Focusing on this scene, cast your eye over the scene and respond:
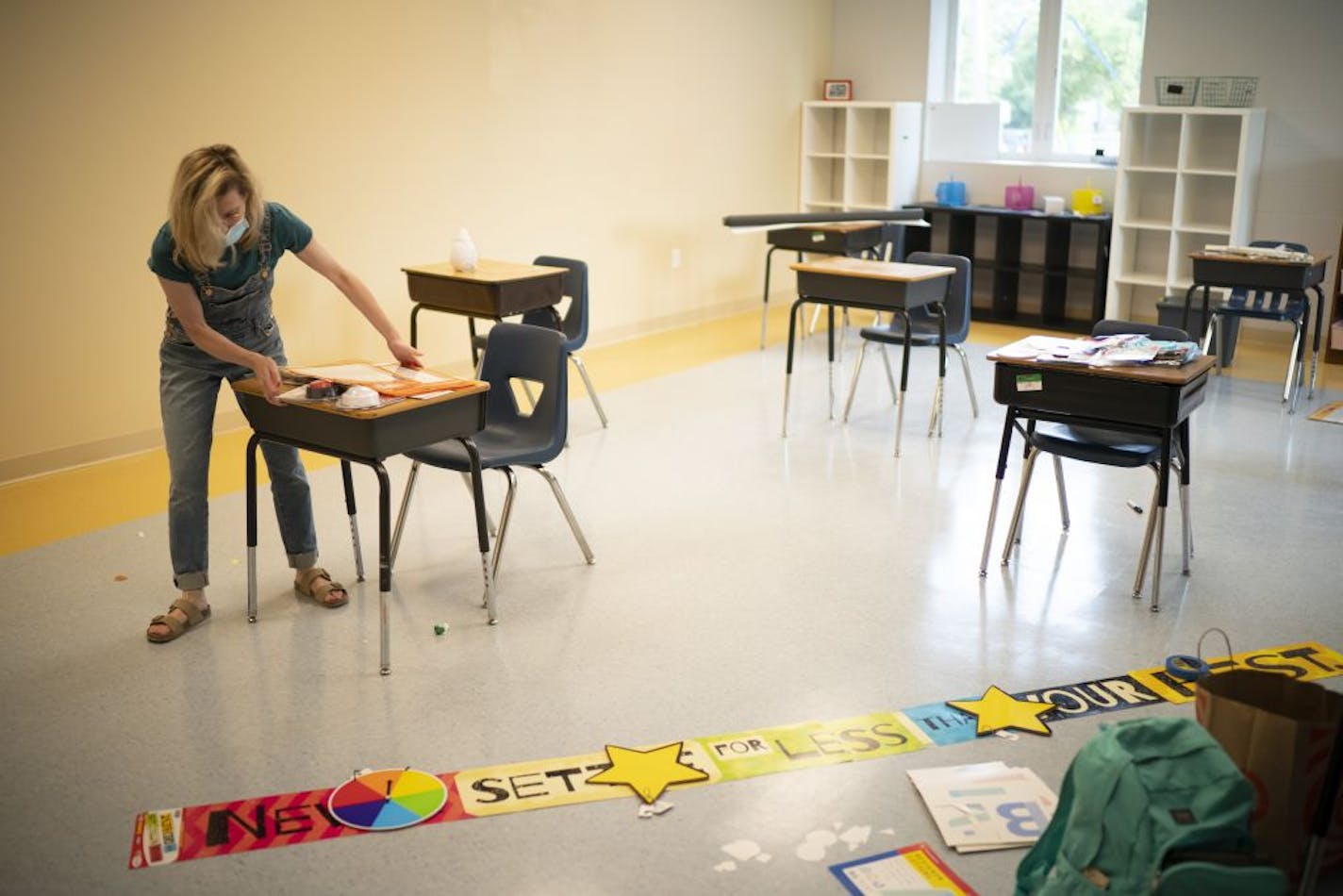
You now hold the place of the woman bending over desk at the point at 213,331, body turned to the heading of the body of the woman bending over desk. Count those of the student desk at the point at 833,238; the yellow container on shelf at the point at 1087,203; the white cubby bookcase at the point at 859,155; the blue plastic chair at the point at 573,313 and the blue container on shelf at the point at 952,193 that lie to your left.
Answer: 5

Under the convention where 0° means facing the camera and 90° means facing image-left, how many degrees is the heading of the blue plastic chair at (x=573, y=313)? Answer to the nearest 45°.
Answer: approximately 45°

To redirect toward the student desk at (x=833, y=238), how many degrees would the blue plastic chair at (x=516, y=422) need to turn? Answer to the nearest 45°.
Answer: approximately 180°

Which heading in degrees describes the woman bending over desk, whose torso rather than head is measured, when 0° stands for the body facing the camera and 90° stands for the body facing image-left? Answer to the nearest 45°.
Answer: approximately 315°

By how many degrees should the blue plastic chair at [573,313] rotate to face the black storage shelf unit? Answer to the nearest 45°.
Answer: approximately 180°

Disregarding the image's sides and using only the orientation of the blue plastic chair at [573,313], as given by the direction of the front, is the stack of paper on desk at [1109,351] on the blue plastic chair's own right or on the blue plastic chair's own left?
on the blue plastic chair's own left

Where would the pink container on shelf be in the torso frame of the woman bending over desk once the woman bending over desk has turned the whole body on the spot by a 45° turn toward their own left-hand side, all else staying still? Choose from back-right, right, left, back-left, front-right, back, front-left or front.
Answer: front-left

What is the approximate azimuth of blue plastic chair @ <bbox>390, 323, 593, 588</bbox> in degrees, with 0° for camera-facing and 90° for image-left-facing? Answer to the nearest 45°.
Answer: approximately 45°

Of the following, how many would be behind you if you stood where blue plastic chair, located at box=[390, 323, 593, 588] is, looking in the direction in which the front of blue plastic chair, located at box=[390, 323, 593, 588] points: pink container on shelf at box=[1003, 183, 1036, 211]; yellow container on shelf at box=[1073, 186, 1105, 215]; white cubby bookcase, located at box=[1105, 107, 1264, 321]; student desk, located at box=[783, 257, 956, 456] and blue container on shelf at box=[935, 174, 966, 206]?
5

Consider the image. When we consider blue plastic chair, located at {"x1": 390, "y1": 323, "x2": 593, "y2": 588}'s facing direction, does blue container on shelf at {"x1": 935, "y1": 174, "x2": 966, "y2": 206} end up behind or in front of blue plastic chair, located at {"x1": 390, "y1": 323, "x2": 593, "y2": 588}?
behind

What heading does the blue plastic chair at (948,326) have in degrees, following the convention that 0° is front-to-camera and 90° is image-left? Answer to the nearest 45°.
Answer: approximately 45°

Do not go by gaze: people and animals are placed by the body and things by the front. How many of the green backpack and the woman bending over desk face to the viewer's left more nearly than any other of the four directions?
0

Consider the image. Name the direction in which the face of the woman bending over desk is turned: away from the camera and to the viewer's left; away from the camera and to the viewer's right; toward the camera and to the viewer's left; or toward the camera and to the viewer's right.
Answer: toward the camera and to the viewer's right
